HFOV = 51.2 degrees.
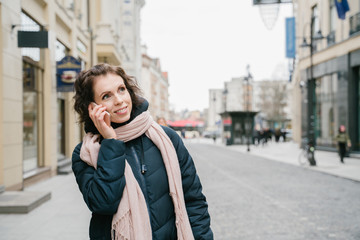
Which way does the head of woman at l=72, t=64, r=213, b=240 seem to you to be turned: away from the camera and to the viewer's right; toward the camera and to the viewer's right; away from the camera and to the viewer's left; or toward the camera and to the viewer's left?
toward the camera and to the viewer's right

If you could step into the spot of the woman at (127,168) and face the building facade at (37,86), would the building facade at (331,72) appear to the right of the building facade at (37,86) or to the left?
right

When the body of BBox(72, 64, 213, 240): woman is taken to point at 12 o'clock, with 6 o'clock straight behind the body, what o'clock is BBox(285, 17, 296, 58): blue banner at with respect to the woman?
The blue banner is roughly at 7 o'clock from the woman.

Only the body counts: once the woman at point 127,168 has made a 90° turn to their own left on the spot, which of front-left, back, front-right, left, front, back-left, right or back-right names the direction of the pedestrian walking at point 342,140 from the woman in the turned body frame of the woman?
front-left

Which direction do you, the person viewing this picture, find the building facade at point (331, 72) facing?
facing the viewer and to the left of the viewer

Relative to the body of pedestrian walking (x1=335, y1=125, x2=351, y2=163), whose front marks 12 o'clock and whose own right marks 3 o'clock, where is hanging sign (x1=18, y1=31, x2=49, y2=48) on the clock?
The hanging sign is roughly at 1 o'clock from the pedestrian walking.

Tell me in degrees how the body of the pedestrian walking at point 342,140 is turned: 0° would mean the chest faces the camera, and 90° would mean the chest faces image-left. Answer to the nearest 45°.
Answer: approximately 0°

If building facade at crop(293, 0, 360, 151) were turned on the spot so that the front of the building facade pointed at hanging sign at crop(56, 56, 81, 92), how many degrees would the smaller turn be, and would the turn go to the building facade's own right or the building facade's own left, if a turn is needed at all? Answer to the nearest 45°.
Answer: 0° — it already faces it
